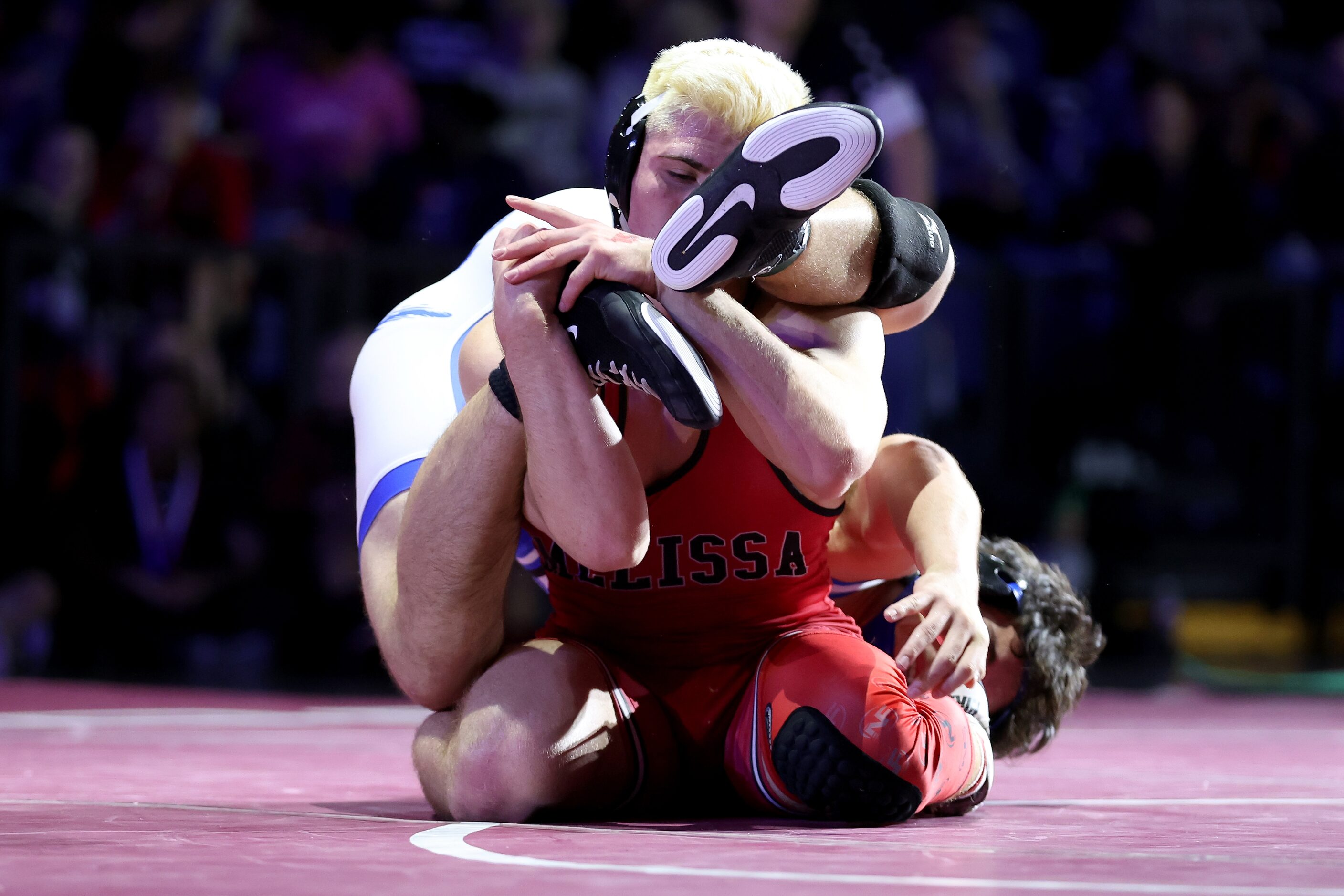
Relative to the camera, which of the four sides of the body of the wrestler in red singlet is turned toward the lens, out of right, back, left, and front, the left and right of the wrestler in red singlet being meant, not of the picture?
front

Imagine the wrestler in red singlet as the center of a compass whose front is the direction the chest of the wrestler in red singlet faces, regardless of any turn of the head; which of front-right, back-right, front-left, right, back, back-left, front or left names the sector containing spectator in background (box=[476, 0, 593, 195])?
back

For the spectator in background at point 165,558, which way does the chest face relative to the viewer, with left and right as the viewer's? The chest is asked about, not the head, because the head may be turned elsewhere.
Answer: facing the viewer

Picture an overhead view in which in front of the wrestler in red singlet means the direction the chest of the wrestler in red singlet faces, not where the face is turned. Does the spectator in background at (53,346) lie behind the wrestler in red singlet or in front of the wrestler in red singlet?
behind

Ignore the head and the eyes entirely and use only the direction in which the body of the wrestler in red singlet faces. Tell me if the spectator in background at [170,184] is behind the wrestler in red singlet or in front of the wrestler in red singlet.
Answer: behind

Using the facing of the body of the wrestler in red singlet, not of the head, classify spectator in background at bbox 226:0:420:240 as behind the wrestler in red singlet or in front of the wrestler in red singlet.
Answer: behind

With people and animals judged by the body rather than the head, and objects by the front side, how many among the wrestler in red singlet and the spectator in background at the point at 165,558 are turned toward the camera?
2
